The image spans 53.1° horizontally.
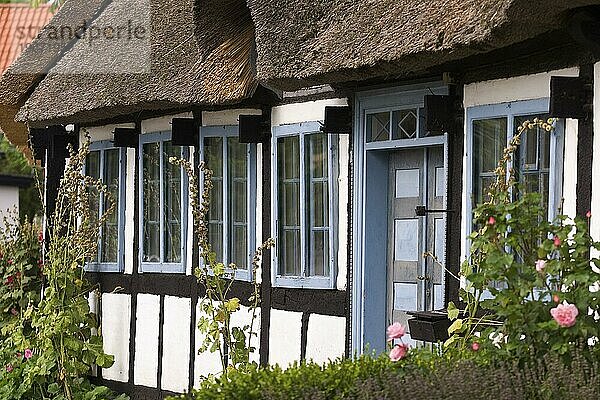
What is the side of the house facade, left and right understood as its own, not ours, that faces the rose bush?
left

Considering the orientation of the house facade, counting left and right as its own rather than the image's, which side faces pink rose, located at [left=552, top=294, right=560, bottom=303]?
left

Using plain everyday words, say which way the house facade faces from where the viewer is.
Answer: facing the viewer and to the left of the viewer
